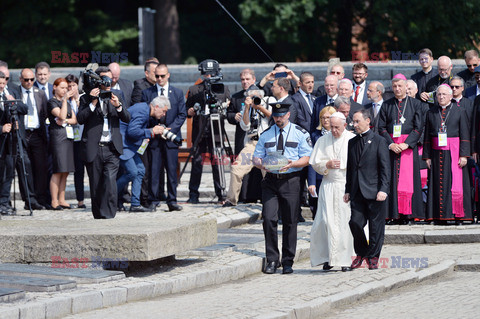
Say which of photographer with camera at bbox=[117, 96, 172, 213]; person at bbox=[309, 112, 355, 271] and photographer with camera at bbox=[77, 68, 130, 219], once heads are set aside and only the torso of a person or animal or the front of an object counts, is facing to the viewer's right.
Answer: photographer with camera at bbox=[117, 96, 172, 213]

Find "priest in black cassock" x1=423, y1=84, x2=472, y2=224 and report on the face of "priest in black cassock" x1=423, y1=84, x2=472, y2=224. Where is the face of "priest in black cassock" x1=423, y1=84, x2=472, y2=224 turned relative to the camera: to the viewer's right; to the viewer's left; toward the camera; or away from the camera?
toward the camera

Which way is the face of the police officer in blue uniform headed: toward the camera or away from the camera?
toward the camera

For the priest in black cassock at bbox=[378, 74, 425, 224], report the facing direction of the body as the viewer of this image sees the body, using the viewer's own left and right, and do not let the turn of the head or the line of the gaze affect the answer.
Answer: facing the viewer

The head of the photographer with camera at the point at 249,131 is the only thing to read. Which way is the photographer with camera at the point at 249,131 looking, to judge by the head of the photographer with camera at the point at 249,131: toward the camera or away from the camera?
toward the camera

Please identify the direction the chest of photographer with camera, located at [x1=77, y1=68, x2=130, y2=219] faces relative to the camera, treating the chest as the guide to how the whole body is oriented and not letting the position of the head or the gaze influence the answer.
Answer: toward the camera

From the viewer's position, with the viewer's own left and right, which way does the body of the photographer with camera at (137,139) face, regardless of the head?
facing to the right of the viewer

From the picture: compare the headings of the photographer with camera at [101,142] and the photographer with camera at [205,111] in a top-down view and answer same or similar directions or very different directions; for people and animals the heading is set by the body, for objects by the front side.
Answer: same or similar directions

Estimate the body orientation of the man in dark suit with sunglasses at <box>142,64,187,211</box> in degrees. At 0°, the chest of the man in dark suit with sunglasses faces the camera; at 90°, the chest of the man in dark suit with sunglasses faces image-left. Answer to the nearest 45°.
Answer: approximately 0°

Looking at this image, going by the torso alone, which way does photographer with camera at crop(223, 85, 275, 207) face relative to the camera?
toward the camera

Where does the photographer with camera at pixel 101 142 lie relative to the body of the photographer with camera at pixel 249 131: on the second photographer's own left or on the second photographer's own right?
on the second photographer's own right

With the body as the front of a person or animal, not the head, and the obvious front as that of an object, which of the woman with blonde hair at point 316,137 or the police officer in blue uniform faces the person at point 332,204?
the woman with blonde hair

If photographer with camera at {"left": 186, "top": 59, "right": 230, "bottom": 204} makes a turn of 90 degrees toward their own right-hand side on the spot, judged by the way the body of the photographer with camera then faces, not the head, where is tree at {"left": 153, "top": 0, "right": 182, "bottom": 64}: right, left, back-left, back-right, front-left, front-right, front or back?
right

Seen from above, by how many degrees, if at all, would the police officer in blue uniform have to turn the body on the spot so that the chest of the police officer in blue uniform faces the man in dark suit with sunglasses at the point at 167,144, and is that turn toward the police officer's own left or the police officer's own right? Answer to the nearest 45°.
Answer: approximately 135° to the police officer's own right
